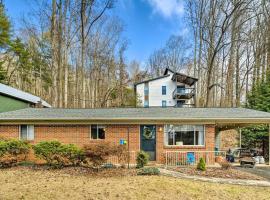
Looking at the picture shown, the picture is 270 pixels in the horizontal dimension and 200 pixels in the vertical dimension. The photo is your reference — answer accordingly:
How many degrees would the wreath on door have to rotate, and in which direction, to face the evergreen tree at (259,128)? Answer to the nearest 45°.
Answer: approximately 135° to its left

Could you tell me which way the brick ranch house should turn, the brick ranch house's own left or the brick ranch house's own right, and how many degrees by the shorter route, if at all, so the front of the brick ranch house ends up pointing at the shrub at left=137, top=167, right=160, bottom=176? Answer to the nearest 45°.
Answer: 0° — it already faces it

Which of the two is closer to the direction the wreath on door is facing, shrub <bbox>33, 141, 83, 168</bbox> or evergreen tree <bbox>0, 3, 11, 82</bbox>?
the shrub

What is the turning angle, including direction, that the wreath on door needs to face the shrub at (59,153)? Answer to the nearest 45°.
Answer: approximately 45° to its right

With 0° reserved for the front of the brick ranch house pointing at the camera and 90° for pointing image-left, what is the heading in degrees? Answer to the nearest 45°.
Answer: approximately 0°

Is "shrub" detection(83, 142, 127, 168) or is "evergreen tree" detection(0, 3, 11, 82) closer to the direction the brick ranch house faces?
the shrub

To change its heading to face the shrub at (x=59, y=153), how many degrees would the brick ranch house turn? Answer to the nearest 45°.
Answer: approximately 45° to its right

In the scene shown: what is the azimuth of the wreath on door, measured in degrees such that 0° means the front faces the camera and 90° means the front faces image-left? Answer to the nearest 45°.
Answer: approximately 0°
